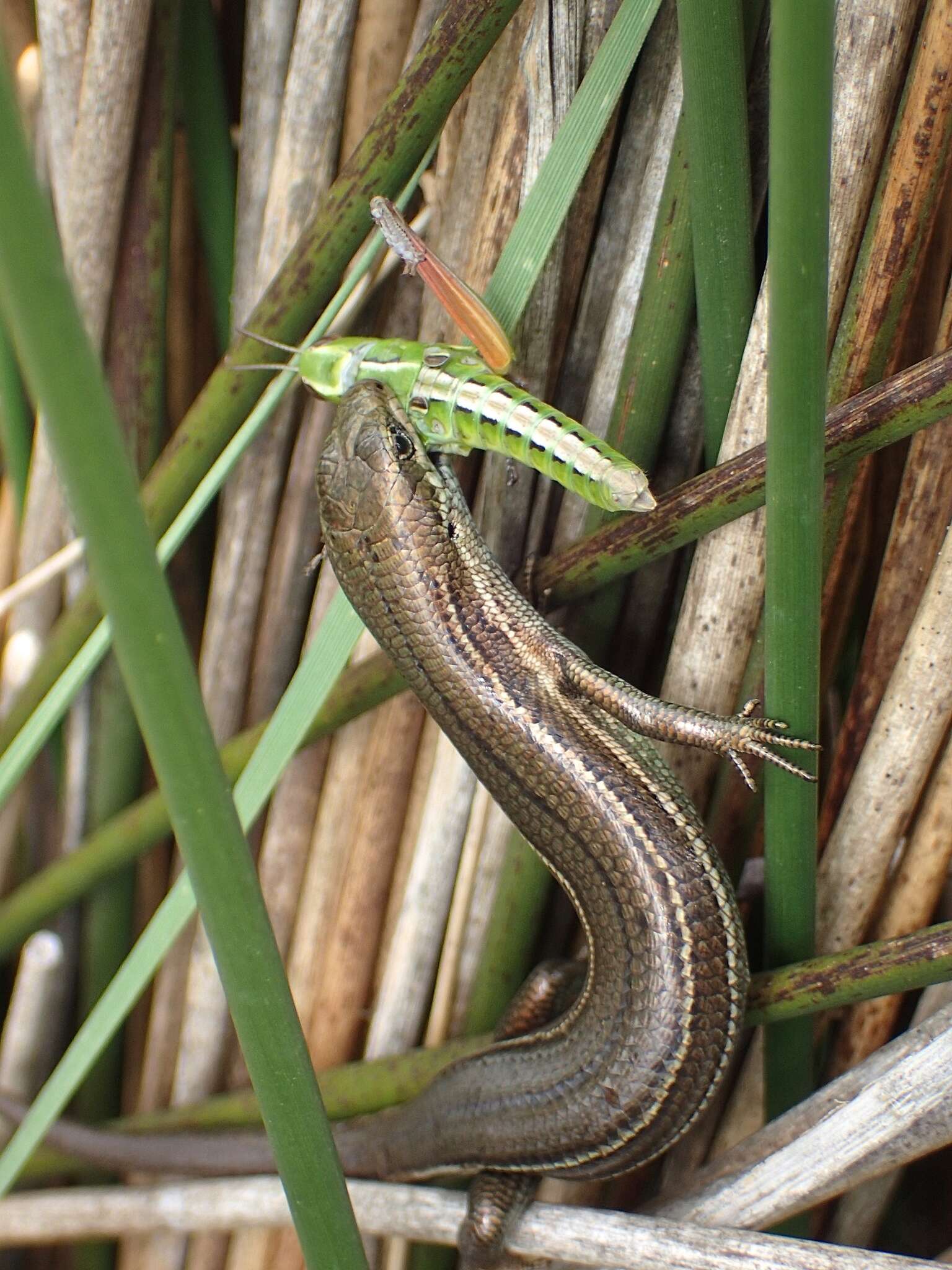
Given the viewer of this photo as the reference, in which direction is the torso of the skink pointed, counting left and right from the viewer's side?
facing away from the viewer and to the left of the viewer

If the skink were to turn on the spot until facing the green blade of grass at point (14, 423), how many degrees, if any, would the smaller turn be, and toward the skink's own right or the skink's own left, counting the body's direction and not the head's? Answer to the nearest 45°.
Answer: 0° — it already faces it
